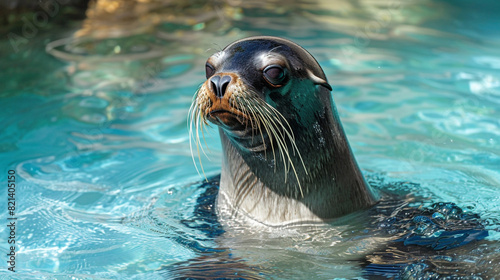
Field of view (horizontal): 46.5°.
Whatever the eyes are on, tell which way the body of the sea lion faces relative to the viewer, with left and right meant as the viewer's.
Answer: facing the viewer and to the left of the viewer
